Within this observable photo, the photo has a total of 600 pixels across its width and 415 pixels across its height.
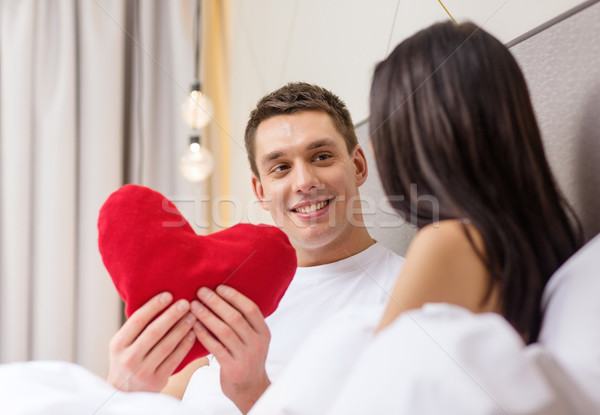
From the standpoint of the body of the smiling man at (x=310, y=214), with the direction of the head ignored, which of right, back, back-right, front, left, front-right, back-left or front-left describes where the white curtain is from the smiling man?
right

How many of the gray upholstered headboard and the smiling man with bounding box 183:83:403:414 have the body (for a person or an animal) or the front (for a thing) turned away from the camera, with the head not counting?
0

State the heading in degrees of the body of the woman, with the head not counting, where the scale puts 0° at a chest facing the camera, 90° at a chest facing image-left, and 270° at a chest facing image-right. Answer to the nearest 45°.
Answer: approximately 135°

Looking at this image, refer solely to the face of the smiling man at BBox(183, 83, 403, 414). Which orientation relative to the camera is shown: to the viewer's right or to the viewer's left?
to the viewer's right

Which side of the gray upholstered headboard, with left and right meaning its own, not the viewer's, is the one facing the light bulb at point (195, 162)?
right

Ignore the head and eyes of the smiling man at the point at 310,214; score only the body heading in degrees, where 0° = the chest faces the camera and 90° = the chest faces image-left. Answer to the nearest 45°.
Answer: approximately 45°
